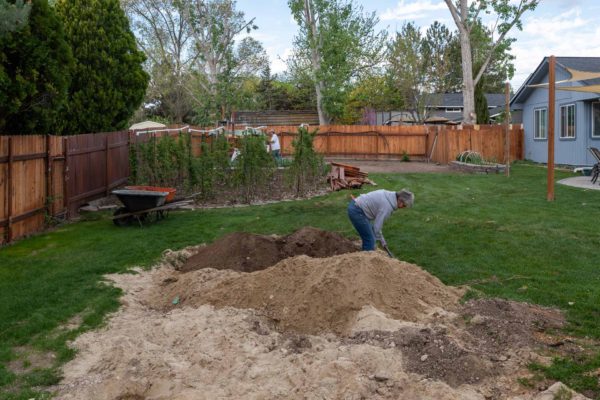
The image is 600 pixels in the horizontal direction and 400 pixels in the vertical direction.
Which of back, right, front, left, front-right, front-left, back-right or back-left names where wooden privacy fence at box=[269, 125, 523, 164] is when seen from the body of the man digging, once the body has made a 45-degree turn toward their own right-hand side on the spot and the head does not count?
back-left

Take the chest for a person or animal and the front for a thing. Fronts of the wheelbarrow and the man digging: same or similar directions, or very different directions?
very different directions

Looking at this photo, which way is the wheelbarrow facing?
to the viewer's left

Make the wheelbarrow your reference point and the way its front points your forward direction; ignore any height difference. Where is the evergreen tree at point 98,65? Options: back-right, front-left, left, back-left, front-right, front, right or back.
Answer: right

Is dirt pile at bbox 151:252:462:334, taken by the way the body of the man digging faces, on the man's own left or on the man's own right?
on the man's own right

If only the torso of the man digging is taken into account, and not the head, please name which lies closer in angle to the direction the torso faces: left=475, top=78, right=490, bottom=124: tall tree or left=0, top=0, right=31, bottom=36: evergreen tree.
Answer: the tall tree

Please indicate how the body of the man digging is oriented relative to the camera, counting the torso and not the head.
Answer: to the viewer's right

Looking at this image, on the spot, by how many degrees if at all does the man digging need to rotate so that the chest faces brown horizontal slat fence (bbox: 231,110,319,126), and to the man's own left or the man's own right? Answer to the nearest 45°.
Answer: approximately 90° to the man's own left

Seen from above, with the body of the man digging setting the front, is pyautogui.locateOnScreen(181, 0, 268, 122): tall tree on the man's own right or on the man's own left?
on the man's own left

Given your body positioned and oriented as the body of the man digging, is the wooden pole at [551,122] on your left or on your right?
on your left
